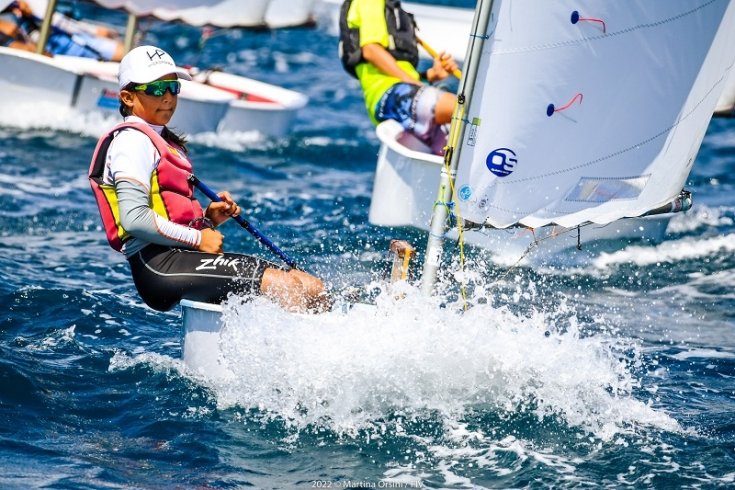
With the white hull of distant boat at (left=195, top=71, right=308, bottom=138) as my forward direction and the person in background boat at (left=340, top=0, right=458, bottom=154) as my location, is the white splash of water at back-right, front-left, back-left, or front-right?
back-left

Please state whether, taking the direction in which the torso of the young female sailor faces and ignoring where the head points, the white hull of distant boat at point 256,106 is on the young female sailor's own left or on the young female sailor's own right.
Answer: on the young female sailor's own left

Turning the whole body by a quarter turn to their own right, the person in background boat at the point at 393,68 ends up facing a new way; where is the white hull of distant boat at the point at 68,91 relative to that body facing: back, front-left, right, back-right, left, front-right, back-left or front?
back-right

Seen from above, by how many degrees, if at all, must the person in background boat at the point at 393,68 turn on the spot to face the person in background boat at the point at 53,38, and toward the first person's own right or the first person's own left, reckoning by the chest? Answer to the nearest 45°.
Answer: approximately 135° to the first person's own left

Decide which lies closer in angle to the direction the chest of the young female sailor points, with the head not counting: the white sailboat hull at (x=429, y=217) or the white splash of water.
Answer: the white splash of water

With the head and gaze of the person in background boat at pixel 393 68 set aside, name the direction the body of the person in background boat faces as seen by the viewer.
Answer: to the viewer's right

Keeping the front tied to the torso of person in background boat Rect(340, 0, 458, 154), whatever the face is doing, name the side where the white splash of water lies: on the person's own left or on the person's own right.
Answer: on the person's own right

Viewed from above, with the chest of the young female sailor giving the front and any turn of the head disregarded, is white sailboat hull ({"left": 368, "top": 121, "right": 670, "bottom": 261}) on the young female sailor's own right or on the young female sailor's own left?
on the young female sailor's own left
